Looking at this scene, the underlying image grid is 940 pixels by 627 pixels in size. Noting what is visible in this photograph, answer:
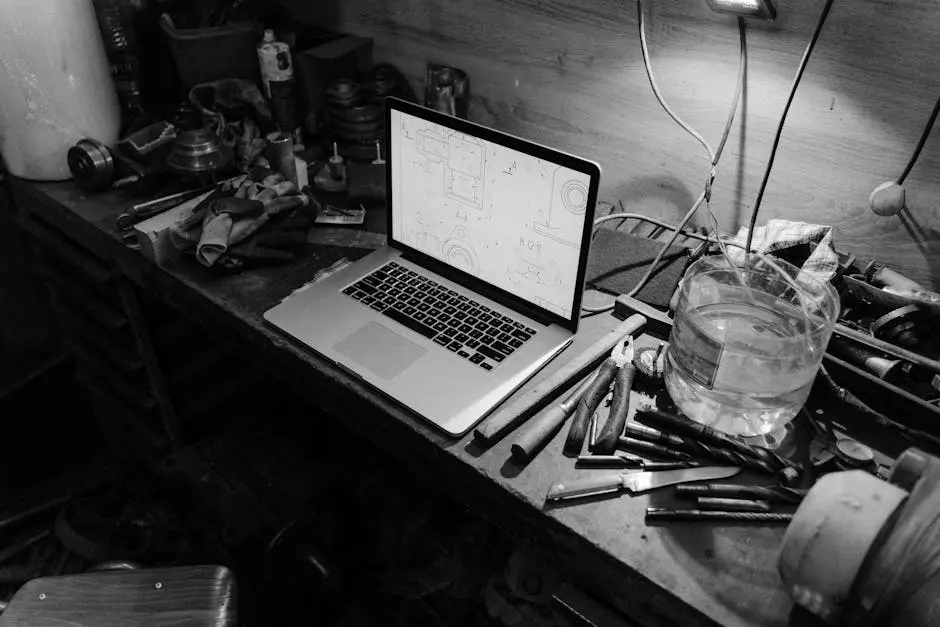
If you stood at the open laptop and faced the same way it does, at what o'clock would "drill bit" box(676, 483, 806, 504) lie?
The drill bit is roughly at 9 o'clock from the open laptop.

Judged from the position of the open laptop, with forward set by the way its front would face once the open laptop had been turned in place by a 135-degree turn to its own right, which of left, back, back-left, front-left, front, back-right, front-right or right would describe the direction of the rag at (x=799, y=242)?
right

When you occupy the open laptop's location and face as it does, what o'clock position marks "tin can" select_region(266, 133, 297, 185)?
The tin can is roughly at 3 o'clock from the open laptop.

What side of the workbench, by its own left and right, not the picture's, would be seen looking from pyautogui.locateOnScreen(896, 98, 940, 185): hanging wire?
back

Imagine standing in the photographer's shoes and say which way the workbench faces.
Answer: facing the viewer and to the left of the viewer

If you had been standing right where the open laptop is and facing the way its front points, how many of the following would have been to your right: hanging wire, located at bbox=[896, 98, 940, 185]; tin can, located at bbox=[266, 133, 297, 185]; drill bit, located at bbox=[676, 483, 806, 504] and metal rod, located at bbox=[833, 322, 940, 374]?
1

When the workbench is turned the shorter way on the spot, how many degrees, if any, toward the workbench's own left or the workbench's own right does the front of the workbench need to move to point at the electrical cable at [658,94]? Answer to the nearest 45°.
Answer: approximately 180°

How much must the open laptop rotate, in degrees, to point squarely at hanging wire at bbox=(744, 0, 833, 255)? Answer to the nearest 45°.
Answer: approximately 135° to its left

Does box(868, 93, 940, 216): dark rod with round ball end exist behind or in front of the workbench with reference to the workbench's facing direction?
behind

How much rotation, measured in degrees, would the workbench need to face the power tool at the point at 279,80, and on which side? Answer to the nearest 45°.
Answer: approximately 135° to its right
